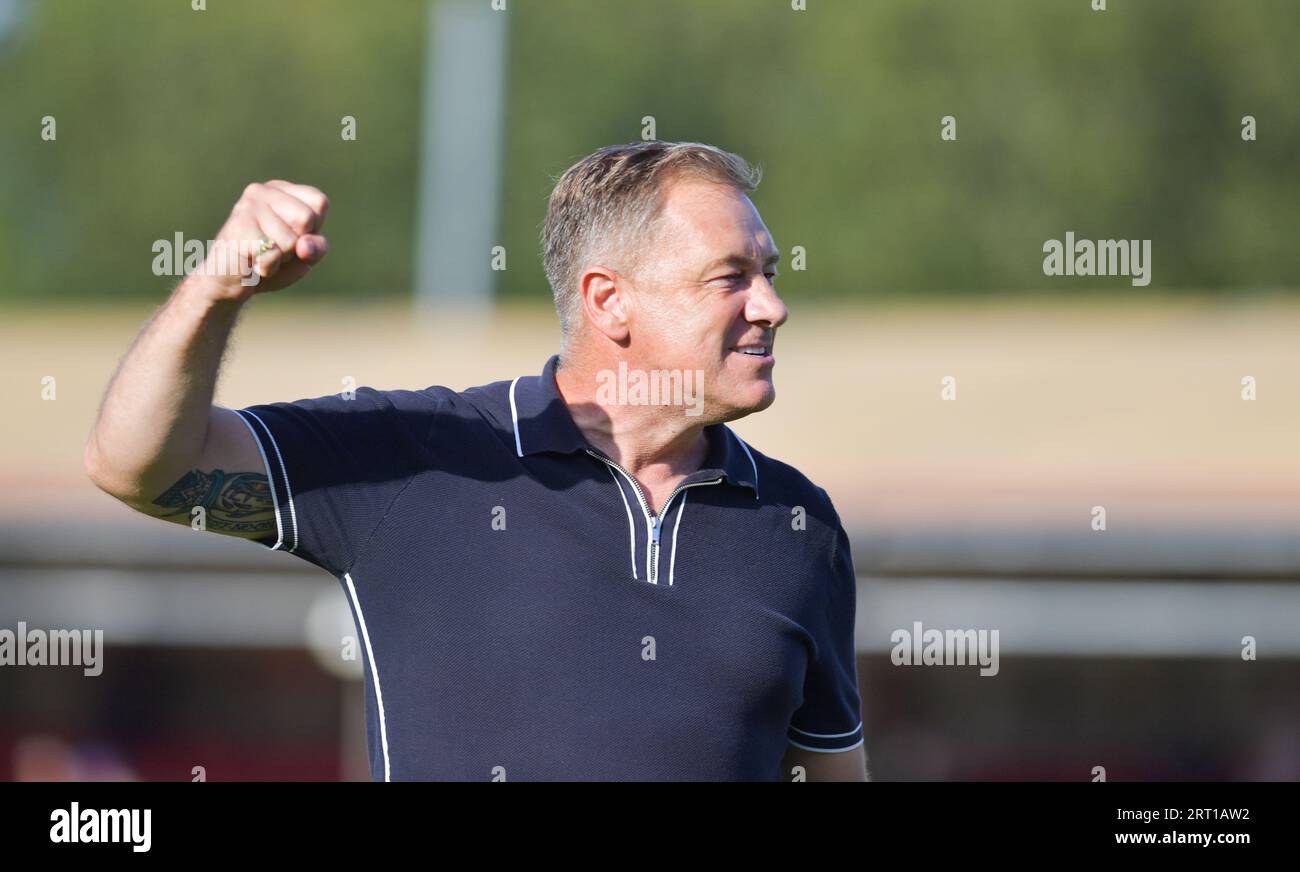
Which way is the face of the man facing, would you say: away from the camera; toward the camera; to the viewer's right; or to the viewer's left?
to the viewer's right

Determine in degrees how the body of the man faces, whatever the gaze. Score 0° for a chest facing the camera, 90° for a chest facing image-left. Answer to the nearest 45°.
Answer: approximately 315°
